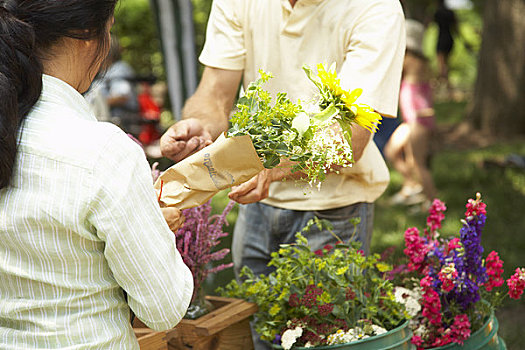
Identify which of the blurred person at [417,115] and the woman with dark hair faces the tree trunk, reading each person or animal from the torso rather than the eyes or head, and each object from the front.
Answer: the woman with dark hair

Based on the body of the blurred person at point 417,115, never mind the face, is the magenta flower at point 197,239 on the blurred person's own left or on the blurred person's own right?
on the blurred person's own left

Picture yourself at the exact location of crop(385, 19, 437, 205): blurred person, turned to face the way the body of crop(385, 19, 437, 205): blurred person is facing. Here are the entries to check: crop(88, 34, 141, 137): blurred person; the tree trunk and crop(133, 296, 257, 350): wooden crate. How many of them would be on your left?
1

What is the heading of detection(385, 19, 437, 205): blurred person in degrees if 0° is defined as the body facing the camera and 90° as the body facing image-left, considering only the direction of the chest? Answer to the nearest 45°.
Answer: approximately 90°

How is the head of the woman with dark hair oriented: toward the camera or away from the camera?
away from the camera

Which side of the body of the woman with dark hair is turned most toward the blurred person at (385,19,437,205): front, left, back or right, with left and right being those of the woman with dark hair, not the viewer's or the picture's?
front

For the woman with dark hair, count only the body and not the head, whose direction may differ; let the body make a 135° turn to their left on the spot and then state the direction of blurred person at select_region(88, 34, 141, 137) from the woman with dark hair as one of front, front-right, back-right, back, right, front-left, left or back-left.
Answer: right

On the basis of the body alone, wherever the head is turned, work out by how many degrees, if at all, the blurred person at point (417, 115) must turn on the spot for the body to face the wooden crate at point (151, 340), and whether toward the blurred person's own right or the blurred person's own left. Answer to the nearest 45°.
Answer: approximately 90° to the blurred person's own left

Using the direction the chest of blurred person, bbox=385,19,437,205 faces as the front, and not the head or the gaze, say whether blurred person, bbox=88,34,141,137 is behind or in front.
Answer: in front

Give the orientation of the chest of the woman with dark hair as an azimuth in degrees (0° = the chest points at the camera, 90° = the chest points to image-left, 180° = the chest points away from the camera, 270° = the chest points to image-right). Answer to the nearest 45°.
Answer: approximately 225°

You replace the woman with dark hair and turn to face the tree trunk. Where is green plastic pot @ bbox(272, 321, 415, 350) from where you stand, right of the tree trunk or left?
right
